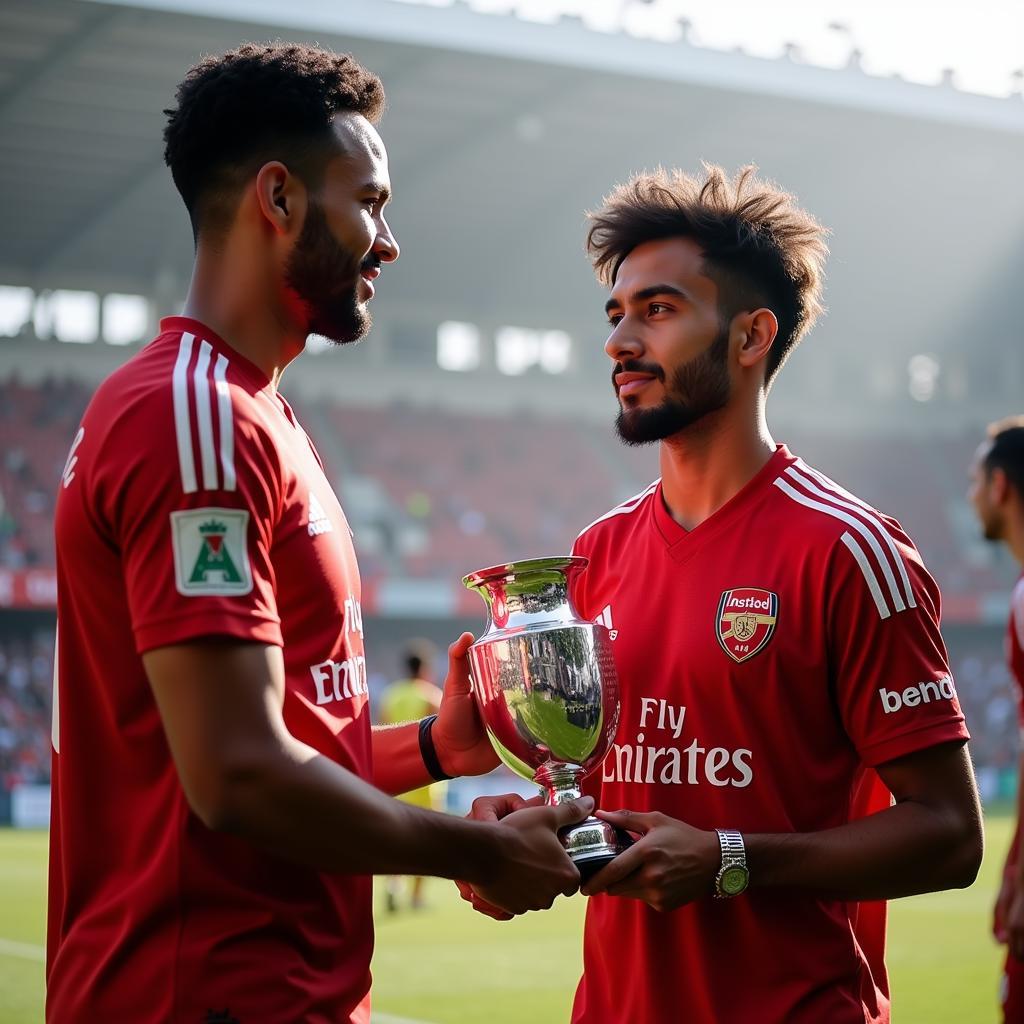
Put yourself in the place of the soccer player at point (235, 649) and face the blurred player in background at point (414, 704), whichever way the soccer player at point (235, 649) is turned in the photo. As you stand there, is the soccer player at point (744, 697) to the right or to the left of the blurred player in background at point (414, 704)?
right

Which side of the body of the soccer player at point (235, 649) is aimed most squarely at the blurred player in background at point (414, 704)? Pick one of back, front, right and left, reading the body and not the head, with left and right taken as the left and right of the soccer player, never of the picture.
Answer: left

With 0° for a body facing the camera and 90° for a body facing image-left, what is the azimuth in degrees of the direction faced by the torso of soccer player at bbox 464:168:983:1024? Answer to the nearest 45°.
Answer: approximately 45°

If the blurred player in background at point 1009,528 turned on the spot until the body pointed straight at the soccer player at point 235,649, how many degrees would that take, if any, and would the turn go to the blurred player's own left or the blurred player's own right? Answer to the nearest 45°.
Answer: approximately 90° to the blurred player's own left

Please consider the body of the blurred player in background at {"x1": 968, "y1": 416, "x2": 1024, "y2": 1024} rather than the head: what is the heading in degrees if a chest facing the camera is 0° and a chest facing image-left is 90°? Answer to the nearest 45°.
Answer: approximately 90°

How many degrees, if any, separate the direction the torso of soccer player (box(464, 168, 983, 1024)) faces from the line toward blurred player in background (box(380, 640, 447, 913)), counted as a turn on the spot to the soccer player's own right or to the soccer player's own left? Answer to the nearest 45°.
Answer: approximately 135° to the soccer player's own right

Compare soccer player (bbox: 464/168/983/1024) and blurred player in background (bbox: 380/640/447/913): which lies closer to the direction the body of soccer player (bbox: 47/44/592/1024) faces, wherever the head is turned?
the soccer player

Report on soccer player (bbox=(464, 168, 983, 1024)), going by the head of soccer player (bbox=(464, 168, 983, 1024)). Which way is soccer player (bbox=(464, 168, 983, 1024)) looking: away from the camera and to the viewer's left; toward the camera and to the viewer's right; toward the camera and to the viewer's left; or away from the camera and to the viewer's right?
toward the camera and to the viewer's left

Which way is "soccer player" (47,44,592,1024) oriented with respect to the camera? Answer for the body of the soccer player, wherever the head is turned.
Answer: to the viewer's right

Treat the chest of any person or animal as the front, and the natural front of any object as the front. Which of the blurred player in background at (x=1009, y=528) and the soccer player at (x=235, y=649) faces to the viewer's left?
the blurred player in background

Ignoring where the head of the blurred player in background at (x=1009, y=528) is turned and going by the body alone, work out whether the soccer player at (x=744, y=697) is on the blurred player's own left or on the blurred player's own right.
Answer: on the blurred player's own left

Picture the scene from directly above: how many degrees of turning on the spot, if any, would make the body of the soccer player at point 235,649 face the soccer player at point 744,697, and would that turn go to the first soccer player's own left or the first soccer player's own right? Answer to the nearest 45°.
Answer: approximately 45° to the first soccer player's own left
